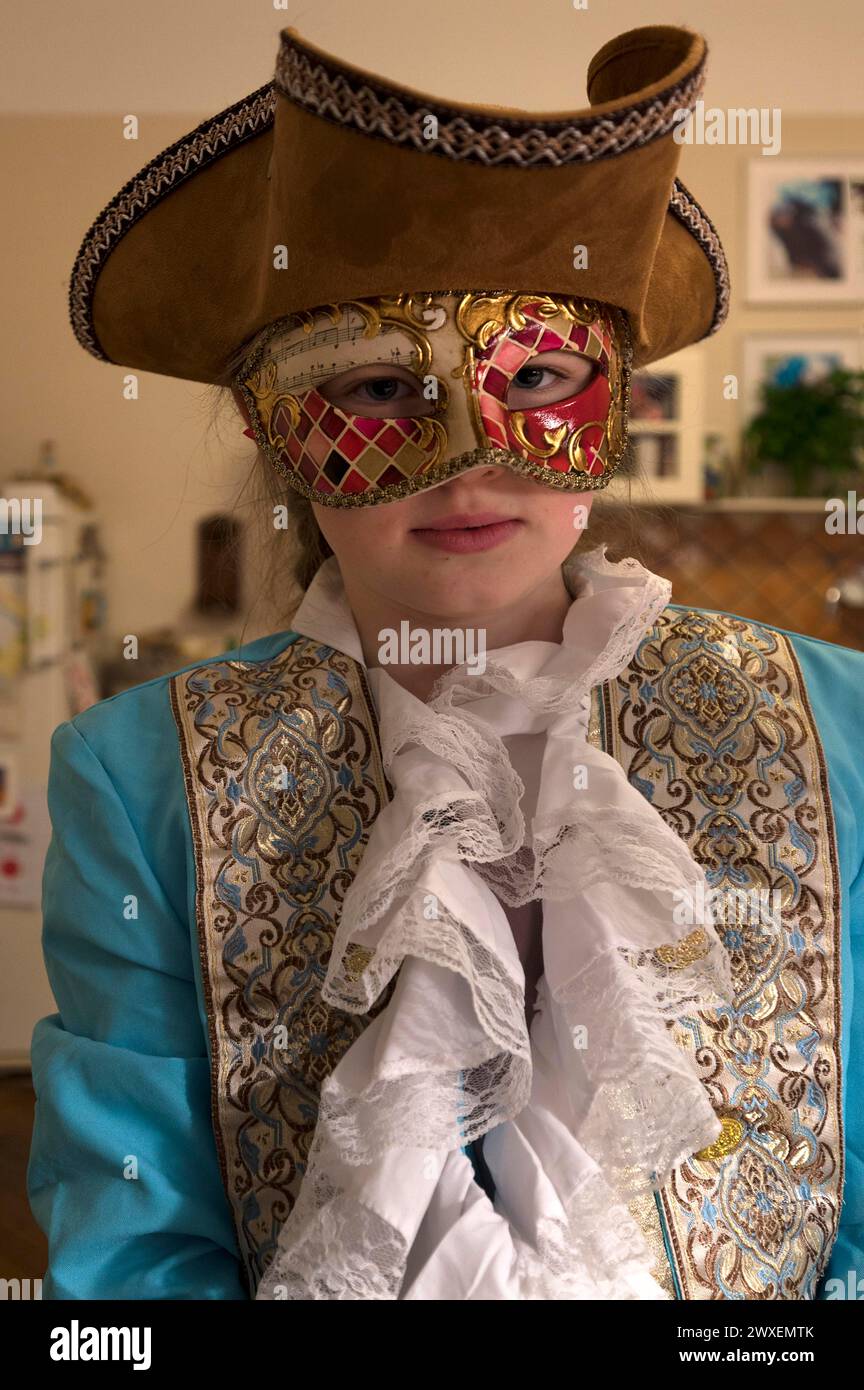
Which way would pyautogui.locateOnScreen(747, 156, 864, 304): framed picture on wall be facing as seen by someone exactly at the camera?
facing the viewer

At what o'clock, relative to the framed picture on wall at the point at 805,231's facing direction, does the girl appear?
The girl is roughly at 12 o'clock from the framed picture on wall.

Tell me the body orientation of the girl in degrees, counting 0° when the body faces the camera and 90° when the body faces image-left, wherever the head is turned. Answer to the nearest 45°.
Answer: approximately 0°

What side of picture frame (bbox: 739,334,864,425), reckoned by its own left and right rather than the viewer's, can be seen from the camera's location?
front

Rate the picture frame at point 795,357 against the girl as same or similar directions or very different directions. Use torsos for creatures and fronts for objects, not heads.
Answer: same or similar directions

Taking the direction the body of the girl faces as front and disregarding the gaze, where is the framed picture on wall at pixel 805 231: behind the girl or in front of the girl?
behind

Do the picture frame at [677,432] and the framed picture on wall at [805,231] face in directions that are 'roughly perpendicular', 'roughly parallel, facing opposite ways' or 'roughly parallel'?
roughly parallel

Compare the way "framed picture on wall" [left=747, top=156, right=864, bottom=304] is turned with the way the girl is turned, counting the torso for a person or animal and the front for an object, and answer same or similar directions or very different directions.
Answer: same or similar directions

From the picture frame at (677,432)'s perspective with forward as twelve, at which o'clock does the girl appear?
The girl is roughly at 12 o'clock from the picture frame.

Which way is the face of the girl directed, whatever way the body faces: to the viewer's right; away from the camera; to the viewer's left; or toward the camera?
toward the camera

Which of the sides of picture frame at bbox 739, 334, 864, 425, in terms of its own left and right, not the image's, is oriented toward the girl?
front

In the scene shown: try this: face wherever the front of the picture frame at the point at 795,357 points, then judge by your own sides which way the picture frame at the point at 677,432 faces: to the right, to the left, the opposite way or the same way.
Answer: the same way

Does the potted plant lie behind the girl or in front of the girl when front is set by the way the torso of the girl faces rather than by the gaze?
behind
